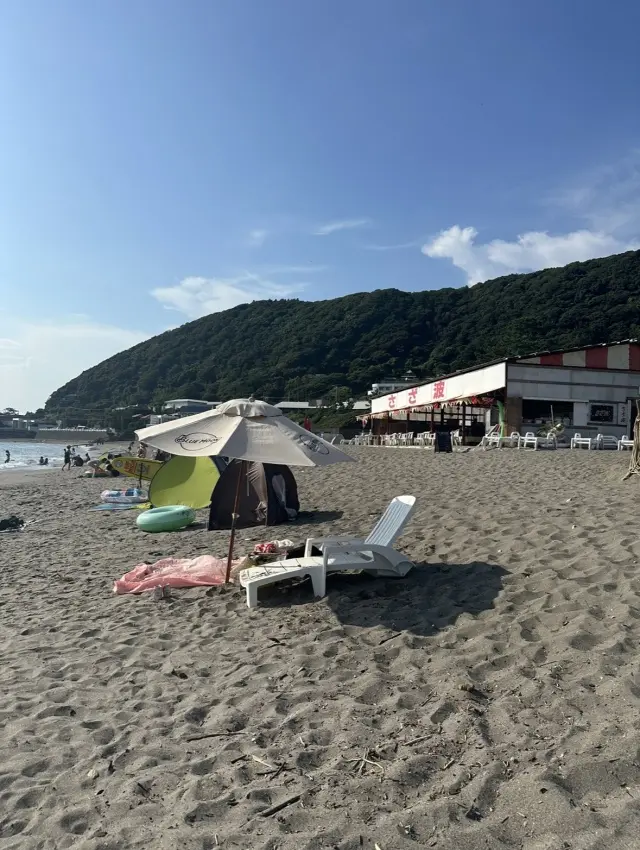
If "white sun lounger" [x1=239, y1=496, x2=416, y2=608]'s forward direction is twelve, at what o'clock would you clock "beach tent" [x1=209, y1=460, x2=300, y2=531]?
The beach tent is roughly at 4 o'clock from the white sun lounger.

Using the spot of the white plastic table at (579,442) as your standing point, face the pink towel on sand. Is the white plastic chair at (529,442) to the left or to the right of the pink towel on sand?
right

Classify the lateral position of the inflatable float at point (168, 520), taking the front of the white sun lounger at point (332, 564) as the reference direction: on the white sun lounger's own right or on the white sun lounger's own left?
on the white sun lounger's own right

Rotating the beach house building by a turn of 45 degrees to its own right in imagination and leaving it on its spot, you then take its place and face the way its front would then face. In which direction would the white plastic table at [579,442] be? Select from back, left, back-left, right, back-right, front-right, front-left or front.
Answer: left

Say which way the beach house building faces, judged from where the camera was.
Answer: facing the viewer and to the left of the viewer

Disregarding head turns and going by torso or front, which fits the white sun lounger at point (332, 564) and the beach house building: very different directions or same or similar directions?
same or similar directions

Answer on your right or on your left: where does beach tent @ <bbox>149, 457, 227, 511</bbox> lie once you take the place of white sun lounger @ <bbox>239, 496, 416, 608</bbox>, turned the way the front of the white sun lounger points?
on your right

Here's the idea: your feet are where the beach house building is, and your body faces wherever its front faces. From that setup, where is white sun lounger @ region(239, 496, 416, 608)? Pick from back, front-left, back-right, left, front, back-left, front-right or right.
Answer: front-left

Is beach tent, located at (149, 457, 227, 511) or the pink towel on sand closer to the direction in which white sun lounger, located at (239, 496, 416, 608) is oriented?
the pink towel on sand

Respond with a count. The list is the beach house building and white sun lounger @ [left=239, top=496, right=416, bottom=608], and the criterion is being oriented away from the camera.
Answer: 0

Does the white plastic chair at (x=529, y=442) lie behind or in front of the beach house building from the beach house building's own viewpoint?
in front

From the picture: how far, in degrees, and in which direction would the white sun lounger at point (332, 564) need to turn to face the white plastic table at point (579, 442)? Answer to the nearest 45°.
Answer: approximately 180°
